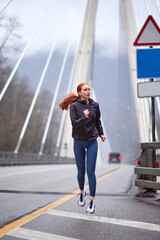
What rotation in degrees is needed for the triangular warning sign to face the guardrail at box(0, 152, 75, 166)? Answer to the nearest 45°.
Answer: approximately 135° to its right

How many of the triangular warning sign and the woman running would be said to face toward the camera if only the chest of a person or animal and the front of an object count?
2

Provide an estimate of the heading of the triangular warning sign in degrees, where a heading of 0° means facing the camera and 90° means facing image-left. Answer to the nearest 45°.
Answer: approximately 0°

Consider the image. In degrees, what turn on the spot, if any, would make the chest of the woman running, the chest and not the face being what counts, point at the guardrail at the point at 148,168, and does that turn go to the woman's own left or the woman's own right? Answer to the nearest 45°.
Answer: approximately 135° to the woman's own left

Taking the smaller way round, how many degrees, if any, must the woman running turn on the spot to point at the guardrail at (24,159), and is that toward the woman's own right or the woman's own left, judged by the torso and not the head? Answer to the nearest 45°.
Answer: approximately 180°
